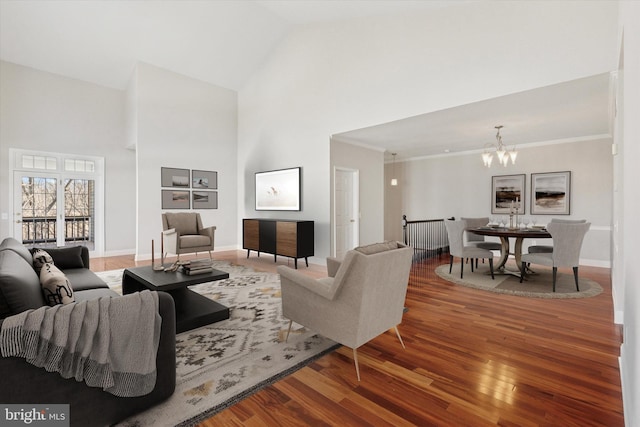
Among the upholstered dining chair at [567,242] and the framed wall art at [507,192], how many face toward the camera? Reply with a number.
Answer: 1

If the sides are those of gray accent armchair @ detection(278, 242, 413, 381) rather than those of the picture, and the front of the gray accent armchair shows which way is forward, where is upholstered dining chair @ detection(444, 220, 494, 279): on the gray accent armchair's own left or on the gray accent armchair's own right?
on the gray accent armchair's own right

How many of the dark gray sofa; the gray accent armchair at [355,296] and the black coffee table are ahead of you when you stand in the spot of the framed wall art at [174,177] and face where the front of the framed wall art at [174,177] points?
3

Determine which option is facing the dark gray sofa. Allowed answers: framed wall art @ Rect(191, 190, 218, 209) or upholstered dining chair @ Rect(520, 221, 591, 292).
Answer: the framed wall art

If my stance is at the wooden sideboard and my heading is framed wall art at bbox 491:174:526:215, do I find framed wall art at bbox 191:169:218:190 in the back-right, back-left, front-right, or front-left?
back-left

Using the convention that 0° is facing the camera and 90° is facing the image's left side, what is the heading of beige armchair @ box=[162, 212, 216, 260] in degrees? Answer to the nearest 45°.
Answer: approximately 315°
